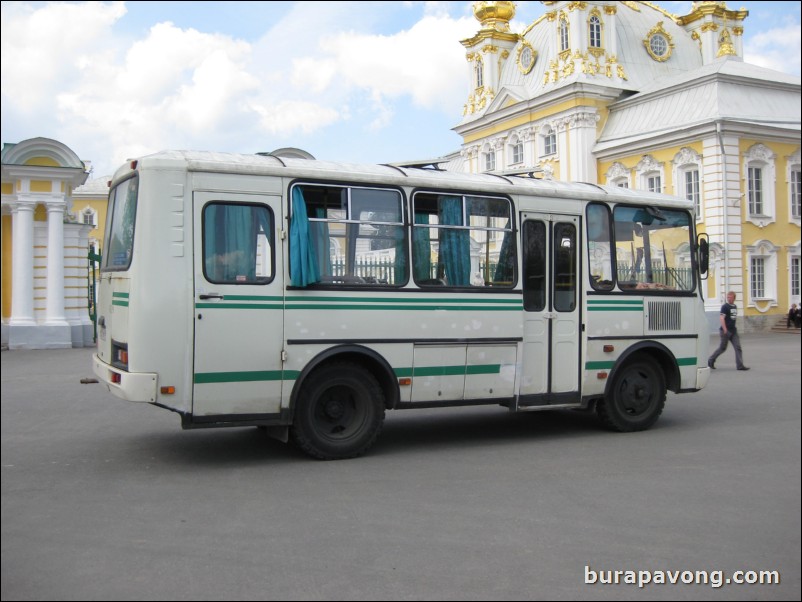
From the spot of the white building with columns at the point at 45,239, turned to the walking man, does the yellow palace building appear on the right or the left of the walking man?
left

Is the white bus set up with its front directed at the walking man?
yes

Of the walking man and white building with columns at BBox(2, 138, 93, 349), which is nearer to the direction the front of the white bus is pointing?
the walking man

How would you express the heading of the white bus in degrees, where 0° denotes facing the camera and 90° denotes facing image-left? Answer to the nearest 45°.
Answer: approximately 225°

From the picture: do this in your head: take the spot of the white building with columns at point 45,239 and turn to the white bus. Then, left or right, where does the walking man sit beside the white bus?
left

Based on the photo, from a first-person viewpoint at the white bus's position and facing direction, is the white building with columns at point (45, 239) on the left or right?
on its left

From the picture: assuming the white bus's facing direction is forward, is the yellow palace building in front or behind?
in front

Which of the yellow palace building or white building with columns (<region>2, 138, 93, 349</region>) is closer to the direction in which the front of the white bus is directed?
the yellow palace building
